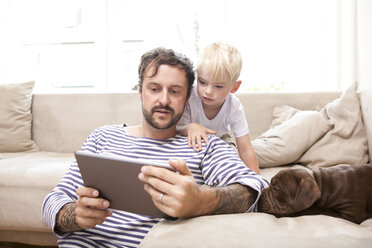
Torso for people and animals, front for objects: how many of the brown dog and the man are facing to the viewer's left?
1

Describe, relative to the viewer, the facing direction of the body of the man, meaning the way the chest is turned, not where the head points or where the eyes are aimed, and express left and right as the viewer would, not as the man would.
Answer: facing the viewer

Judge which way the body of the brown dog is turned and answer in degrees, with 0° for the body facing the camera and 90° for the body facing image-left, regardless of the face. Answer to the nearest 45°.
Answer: approximately 90°

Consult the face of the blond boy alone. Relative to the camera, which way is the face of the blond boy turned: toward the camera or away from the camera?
toward the camera

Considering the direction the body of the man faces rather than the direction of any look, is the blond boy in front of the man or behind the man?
behind

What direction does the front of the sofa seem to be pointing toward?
toward the camera

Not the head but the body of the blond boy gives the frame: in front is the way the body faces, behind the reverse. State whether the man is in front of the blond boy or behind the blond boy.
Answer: in front
